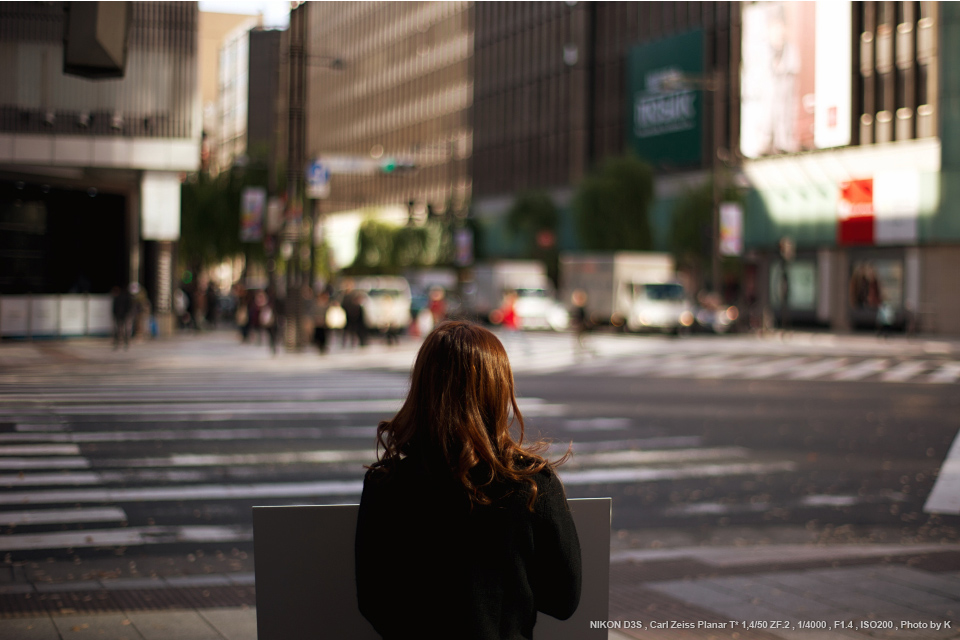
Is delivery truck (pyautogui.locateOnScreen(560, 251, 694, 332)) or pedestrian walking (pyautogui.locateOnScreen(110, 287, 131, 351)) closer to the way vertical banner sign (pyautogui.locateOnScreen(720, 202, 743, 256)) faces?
the pedestrian walking

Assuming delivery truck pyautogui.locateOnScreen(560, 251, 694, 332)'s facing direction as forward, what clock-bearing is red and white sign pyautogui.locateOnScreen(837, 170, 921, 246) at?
The red and white sign is roughly at 10 o'clock from the delivery truck.

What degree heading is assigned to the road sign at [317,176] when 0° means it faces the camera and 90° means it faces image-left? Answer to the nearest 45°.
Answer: approximately 0°

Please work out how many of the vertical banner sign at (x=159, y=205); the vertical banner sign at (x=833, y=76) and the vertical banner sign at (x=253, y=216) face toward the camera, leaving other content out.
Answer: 3

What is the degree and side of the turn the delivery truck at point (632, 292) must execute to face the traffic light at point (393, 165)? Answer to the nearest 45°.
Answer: approximately 90° to its right

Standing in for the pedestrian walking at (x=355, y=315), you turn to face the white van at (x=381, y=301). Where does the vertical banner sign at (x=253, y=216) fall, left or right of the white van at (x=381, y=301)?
left

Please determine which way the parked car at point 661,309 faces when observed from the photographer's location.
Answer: facing the viewer and to the right of the viewer
